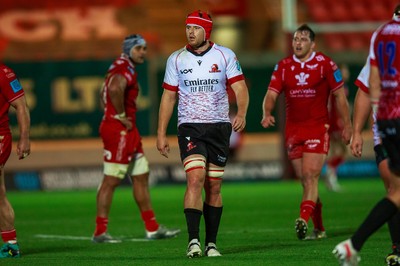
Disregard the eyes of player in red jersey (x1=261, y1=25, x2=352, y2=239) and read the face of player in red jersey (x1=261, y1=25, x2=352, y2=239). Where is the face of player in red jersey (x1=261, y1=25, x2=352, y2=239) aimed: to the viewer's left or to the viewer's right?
to the viewer's left

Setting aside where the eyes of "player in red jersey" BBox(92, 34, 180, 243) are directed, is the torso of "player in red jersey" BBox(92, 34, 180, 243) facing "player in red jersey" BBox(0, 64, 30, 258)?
no

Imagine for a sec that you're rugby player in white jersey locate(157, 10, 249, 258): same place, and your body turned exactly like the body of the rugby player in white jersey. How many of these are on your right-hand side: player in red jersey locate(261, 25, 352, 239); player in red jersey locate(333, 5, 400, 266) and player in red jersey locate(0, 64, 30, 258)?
1

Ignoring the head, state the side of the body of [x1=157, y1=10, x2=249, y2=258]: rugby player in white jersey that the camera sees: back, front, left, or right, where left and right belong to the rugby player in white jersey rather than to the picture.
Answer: front

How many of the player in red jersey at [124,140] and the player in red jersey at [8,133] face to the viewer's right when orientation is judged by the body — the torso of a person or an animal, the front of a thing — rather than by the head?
1

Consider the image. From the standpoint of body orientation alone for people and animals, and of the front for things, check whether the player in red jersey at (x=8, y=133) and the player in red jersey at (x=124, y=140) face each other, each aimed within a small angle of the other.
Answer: no

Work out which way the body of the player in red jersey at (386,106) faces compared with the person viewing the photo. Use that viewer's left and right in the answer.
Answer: facing away from the viewer and to the right of the viewer

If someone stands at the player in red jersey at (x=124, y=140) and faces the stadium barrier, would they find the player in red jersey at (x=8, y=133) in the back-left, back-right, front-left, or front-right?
back-left

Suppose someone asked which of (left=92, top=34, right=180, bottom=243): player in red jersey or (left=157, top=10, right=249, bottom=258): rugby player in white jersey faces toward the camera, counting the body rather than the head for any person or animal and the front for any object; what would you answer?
the rugby player in white jersey

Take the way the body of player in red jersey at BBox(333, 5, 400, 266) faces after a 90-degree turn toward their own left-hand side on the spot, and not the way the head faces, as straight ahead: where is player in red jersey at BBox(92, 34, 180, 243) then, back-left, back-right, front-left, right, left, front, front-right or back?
front

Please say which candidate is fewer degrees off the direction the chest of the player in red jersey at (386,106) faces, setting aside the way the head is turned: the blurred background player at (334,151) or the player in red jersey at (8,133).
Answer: the blurred background player
